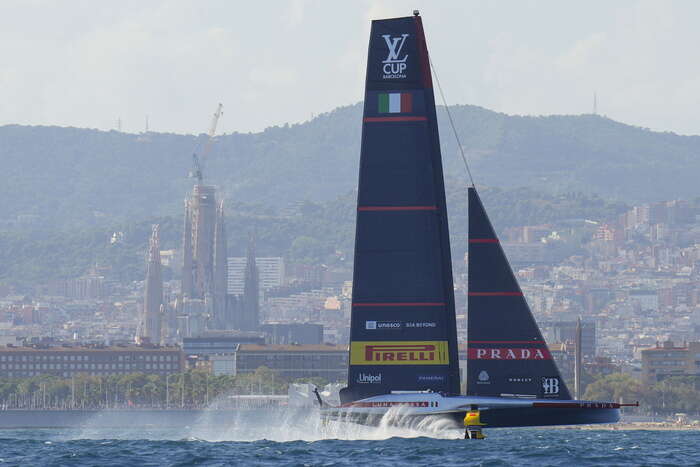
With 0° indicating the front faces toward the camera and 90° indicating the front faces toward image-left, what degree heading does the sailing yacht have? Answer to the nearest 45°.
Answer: approximately 270°
